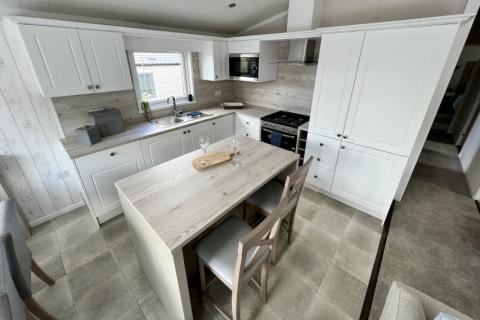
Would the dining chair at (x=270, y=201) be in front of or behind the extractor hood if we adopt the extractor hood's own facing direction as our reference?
in front

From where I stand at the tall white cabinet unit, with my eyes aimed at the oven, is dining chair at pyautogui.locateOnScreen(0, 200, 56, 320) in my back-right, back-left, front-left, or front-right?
front-left

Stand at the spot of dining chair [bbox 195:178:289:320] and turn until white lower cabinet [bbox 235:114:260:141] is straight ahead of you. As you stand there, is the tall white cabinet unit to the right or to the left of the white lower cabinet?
right

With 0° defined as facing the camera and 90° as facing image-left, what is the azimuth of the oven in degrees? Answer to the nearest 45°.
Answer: approximately 45°

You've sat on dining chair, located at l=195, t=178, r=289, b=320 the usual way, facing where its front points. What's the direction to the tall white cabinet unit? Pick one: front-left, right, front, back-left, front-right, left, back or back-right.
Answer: right

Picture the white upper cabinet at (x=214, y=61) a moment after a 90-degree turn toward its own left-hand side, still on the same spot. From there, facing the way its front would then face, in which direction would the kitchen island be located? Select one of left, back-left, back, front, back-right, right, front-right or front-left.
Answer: back-right

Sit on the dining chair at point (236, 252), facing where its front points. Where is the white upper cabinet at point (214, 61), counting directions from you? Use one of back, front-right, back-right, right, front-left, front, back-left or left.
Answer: front-right

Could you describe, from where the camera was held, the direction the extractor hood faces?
facing the viewer and to the left of the viewer

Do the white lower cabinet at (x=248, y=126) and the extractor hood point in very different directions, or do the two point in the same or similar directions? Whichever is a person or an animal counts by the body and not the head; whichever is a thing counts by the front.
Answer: same or similar directions

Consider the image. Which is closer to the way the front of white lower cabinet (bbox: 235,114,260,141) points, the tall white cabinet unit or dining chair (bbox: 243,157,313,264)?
the dining chair
